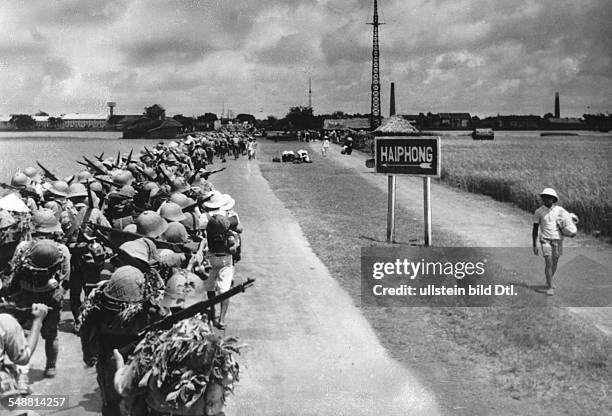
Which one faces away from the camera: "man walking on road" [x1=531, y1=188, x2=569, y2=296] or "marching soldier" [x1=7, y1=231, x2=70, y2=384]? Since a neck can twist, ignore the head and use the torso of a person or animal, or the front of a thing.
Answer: the marching soldier

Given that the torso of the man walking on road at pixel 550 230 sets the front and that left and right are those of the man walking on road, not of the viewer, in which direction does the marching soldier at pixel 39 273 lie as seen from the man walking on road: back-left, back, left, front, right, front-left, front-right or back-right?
front-right

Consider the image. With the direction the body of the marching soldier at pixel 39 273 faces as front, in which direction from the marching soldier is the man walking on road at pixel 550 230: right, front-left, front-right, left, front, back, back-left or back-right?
right

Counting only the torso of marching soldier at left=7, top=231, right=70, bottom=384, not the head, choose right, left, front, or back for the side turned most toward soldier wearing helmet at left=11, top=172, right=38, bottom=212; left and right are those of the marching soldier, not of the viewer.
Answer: front

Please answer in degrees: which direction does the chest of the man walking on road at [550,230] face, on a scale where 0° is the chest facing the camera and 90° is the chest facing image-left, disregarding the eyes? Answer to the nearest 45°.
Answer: approximately 0°

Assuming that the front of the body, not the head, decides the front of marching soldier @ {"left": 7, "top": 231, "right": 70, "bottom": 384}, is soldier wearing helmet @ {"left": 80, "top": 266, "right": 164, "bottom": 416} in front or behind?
behind

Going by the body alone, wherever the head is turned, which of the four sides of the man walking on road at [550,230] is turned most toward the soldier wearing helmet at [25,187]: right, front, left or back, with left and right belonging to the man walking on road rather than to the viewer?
right

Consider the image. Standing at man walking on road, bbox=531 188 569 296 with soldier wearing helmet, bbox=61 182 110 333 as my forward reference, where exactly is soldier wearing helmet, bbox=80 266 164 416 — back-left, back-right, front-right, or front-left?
front-left

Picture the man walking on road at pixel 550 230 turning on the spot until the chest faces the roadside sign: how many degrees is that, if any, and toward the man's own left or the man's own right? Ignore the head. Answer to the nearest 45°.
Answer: approximately 135° to the man's own right

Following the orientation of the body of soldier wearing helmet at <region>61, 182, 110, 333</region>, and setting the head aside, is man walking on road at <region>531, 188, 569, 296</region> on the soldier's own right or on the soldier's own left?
on the soldier's own right

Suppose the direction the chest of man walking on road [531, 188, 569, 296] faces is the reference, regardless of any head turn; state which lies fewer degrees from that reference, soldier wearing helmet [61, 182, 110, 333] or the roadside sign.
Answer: the soldier wearing helmet

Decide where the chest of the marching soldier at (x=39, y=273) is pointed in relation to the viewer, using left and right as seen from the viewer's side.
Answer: facing away from the viewer

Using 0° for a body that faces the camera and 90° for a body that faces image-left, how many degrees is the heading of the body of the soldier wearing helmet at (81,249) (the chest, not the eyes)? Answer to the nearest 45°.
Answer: approximately 180°

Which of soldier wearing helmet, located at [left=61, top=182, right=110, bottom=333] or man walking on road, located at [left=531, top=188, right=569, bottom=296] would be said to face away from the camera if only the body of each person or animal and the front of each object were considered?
the soldier wearing helmet
